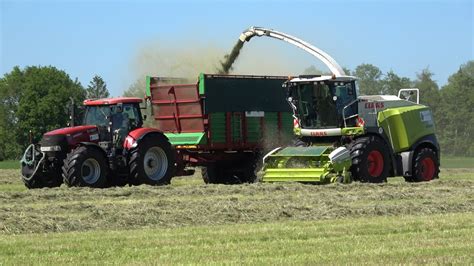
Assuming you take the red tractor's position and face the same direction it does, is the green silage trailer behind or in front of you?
behind

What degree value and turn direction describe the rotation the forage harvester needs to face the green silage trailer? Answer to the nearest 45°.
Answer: approximately 45° to its right

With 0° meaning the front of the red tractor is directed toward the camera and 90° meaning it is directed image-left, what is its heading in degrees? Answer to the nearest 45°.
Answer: approximately 45°

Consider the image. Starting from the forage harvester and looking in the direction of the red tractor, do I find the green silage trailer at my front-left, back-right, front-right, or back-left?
front-right

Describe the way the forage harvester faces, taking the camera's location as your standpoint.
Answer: facing the viewer and to the left of the viewer

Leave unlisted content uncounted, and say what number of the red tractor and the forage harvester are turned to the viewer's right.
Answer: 0

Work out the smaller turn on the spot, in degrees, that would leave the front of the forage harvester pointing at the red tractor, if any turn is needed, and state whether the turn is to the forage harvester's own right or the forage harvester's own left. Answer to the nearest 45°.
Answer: approximately 45° to the forage harvester's own right

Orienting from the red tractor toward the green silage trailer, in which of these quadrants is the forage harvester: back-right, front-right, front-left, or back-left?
front-right

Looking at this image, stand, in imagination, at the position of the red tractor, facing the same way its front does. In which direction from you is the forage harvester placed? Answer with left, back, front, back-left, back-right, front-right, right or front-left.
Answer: back-left

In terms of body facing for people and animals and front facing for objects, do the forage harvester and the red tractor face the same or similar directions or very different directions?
same or similar directions
